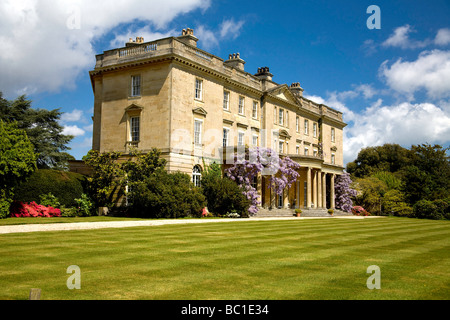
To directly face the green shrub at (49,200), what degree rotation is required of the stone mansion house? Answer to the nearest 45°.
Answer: approximately 90° to its right

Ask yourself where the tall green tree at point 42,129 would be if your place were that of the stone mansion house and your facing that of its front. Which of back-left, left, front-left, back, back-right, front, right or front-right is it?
back

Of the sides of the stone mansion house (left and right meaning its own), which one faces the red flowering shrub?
right

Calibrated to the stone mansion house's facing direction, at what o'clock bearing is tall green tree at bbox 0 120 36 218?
The tall green tree is roughly at 3 o'clock from the stone mansion house.

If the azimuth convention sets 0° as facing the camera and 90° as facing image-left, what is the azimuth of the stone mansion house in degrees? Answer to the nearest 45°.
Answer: approximately 315°

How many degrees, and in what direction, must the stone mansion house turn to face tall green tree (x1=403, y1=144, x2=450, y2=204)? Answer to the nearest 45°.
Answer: approximately 90° to its left

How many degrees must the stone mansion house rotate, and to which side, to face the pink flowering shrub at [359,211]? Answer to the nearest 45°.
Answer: approximately 90° to its left

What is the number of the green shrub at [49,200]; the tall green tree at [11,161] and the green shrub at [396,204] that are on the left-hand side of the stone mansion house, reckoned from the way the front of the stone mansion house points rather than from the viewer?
1

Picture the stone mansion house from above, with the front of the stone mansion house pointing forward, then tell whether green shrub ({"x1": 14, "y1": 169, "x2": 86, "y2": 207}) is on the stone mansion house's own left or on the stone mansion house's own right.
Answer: on the stone mansion house's own right
